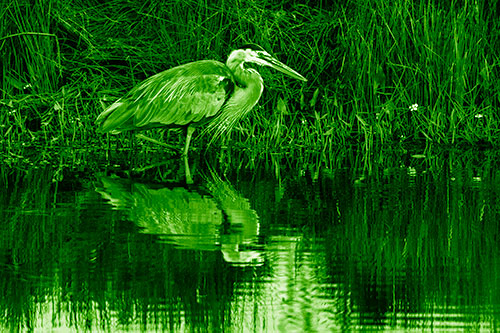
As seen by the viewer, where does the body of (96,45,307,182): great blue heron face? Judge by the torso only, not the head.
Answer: to the viewer's right
